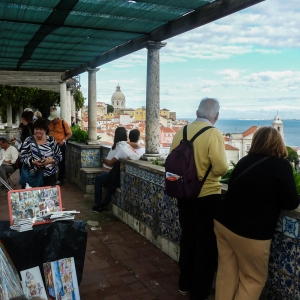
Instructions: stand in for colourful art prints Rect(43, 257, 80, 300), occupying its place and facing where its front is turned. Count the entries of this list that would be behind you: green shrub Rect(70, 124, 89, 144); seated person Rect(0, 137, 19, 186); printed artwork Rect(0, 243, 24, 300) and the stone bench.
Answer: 3

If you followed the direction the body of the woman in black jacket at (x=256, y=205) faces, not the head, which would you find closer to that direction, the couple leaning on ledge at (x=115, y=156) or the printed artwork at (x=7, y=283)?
the couple leaning on ledge

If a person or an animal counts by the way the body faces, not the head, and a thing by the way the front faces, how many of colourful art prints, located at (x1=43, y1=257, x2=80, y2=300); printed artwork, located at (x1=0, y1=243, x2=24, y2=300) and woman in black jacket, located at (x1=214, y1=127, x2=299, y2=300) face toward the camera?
2

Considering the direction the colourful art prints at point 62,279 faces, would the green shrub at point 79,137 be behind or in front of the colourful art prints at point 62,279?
behind

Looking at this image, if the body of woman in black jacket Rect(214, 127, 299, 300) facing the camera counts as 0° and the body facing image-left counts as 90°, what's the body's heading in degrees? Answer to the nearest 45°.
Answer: approximately 225°

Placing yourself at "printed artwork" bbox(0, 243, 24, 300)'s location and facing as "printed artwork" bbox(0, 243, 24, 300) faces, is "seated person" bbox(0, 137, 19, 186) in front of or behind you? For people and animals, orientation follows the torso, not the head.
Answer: behind

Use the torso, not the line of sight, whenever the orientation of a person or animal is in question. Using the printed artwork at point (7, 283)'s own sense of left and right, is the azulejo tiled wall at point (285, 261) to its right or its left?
on its left

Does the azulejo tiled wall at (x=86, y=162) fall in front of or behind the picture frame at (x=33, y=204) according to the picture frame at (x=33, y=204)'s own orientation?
behind

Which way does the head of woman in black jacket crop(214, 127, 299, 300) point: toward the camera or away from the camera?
away from the camera
